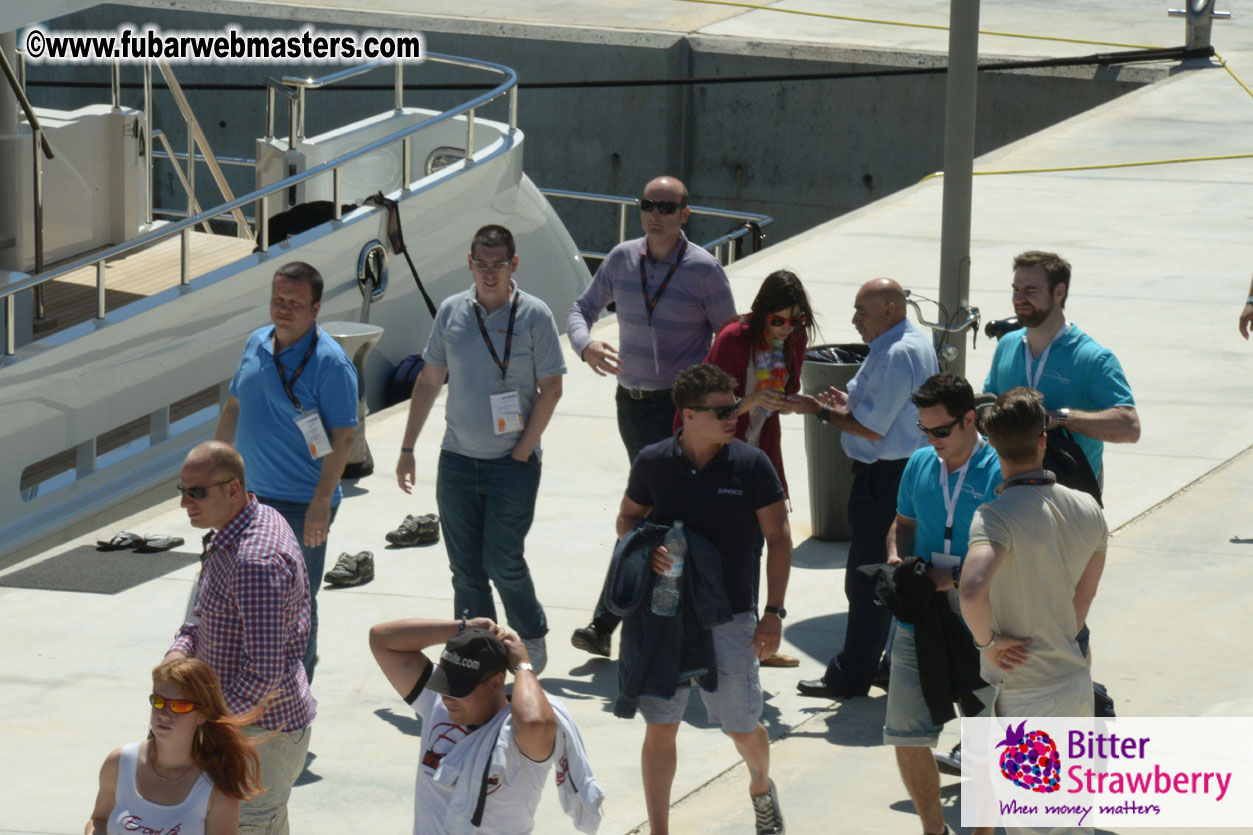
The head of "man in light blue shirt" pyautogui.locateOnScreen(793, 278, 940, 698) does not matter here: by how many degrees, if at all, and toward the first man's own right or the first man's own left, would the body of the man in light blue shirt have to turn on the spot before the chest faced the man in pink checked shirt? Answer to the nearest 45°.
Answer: approximately 45° to the first man's own left

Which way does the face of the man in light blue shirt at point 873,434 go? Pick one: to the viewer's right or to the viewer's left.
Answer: to the viewer's left

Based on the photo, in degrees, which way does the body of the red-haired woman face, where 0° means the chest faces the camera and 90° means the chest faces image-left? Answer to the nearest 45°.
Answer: approximately 45°

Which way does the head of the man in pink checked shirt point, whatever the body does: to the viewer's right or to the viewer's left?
to the viewer's left

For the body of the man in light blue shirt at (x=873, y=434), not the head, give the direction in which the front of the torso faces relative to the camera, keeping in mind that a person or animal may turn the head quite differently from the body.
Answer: to the viewer's left

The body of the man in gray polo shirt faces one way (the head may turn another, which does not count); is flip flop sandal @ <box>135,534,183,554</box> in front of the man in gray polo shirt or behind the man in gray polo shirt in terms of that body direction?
behind

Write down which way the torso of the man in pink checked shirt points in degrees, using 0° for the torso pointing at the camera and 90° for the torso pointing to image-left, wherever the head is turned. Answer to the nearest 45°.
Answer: approximately 90°

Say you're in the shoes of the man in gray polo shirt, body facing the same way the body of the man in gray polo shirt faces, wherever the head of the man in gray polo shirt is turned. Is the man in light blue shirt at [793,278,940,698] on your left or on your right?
on your left

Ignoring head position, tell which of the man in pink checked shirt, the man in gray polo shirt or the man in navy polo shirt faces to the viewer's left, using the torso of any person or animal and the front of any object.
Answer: the man in pink checked shirt

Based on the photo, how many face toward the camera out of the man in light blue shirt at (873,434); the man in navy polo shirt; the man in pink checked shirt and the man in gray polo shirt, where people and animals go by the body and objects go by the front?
2
